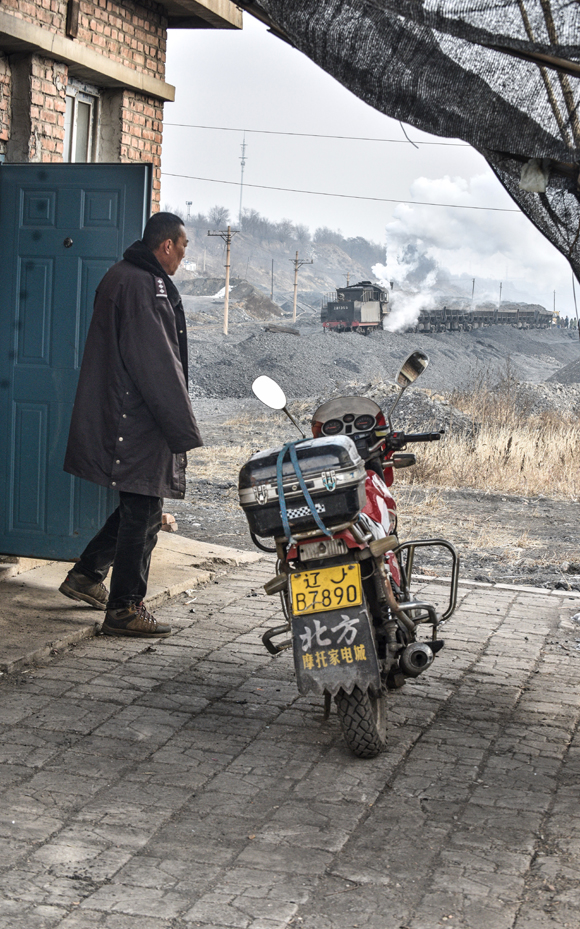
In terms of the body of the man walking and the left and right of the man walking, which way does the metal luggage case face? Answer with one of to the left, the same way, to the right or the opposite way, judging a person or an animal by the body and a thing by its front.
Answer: to the right

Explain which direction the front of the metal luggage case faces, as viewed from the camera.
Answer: facing the viewer

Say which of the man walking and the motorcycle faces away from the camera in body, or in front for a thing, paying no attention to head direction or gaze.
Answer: the motorcycle

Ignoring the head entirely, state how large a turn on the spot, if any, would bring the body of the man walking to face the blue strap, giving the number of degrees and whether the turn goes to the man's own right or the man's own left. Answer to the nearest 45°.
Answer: approximately 90° to the man's own right

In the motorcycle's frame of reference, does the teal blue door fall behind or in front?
in front

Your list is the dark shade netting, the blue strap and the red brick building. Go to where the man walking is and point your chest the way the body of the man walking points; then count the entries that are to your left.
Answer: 1

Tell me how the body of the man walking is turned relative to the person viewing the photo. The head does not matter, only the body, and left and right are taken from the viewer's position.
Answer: facing to the right of the viewer

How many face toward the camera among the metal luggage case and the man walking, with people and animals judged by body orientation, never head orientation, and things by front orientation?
1

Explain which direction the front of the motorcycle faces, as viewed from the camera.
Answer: facing away from the viewer

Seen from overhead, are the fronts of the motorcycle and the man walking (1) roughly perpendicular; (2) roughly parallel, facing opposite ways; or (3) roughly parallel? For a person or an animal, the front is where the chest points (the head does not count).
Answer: roughly perpendicular

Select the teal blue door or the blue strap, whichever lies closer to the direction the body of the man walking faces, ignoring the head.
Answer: the blue strap

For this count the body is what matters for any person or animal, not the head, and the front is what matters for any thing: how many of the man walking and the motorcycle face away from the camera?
1

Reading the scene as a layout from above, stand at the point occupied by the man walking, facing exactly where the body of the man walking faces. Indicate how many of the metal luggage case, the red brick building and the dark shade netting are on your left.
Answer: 1
